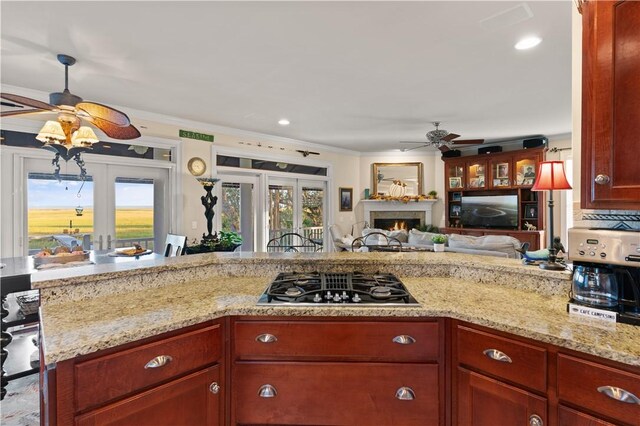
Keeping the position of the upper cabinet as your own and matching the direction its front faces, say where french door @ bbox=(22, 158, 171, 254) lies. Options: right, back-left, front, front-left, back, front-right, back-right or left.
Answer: right

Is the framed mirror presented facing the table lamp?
yes

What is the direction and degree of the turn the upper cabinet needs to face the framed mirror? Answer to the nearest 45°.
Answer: approximately 135° to its right

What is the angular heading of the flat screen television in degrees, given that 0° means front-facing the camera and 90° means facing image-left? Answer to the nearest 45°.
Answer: approximately 0°

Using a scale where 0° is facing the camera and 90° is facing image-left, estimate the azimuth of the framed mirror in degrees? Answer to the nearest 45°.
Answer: approximately 0°

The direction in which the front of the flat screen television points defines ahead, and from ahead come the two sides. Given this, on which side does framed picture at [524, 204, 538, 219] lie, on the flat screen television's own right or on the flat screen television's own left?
on the flat screen television's own left
